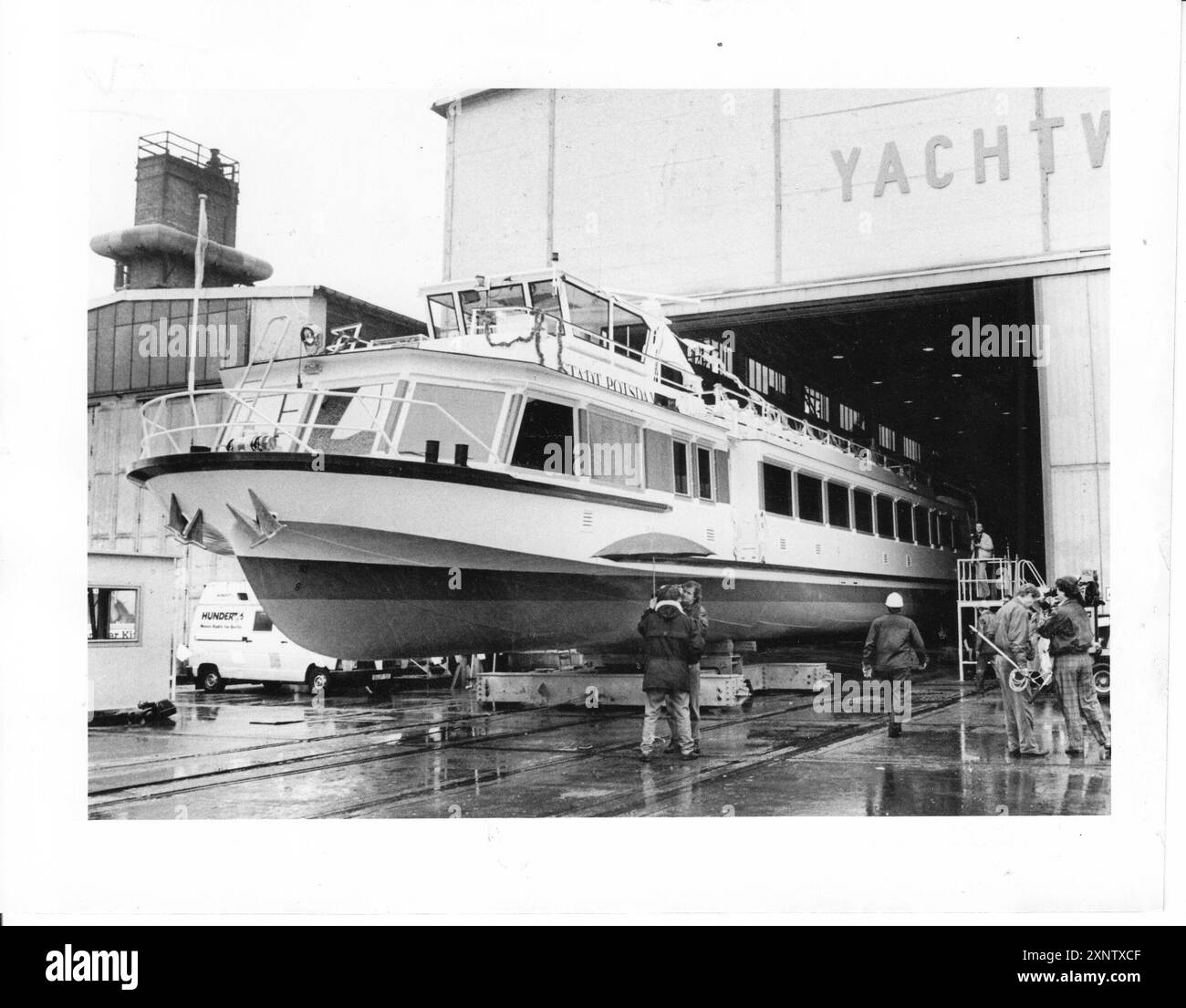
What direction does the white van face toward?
to the viewer's right

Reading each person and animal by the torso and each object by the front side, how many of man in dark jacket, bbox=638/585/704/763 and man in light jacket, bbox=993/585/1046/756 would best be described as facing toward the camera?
0

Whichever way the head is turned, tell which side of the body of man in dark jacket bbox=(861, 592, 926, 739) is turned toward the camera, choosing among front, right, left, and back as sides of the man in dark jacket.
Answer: back

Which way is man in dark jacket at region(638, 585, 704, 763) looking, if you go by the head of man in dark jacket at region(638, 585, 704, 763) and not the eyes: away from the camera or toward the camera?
away from the camera

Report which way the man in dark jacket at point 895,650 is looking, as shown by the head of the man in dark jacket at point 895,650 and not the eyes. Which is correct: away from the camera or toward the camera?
away from the camera

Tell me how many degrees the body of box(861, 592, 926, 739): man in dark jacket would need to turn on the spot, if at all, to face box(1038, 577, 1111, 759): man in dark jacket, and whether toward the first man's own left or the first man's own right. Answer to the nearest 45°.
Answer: approximately 135° to the first man's own right

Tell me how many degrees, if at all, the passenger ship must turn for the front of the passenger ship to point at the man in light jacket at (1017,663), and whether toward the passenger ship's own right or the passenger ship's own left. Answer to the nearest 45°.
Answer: approximately 135° to the passenger ship's own left

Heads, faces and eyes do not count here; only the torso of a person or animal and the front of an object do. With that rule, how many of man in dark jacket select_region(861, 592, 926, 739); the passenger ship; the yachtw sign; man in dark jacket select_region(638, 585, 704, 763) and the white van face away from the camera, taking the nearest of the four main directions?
2
